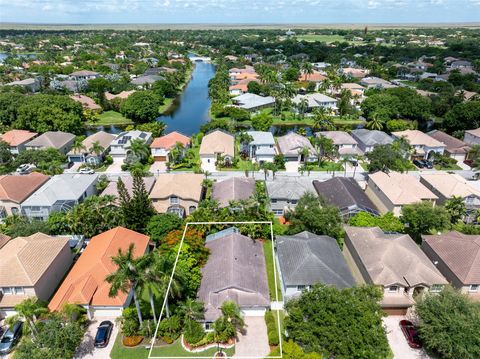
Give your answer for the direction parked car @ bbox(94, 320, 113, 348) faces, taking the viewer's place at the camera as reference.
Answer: facing away from the viewer and to the right of the viewer

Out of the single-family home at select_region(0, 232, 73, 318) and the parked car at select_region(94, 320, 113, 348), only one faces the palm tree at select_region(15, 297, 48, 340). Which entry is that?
the single-family home

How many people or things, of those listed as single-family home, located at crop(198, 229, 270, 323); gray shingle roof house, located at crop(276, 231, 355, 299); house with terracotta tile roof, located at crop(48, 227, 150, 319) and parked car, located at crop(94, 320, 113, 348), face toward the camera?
3

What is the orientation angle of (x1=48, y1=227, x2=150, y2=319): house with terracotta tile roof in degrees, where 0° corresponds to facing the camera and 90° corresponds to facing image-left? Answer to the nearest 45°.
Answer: approximately 0°

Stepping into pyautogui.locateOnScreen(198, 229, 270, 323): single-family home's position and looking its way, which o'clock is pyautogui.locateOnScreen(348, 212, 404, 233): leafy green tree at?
The leafy green tree is roughly at 8 o'clock from the single-family home.

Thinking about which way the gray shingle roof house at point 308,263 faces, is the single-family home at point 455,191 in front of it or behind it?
behind

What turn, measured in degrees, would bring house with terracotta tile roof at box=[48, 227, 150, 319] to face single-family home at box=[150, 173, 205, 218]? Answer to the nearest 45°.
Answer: approximately 135° to its left

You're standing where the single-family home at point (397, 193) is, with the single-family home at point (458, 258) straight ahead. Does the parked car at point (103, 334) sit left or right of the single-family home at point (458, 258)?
right

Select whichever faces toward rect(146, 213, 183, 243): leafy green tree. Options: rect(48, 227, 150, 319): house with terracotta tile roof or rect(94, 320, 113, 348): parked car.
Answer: the parked car

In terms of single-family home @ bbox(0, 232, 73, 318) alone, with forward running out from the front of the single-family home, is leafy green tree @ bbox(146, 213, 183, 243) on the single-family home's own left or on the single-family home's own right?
on the single-family home's own left
